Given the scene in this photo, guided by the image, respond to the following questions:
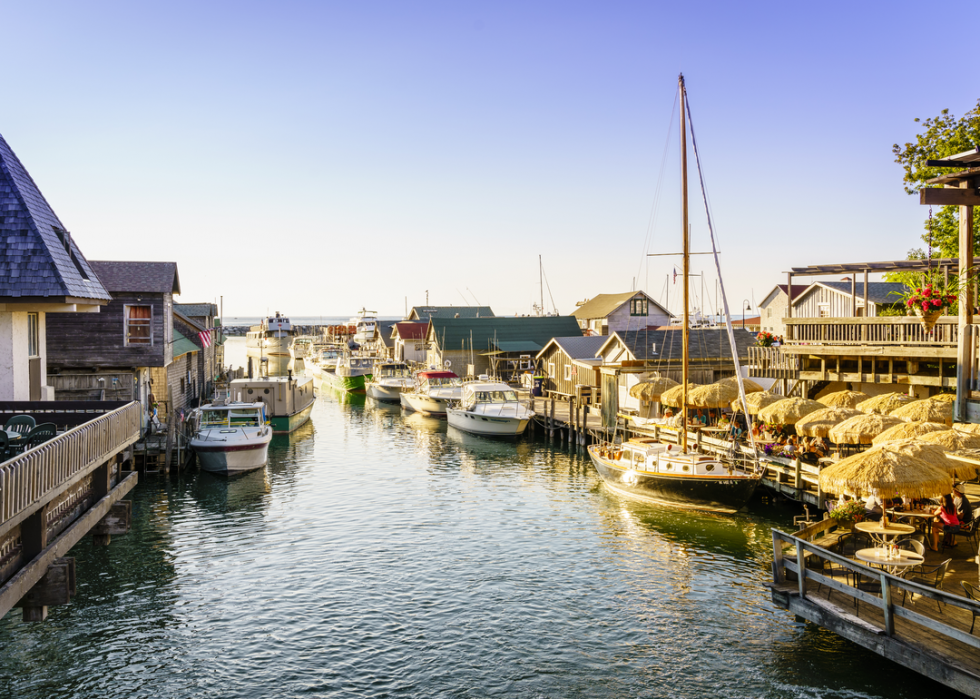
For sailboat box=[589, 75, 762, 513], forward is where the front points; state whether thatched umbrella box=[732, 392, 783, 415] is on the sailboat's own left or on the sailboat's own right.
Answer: on the sailboat's own left

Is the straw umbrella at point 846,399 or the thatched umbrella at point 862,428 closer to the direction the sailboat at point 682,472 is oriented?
the thatched umbrella

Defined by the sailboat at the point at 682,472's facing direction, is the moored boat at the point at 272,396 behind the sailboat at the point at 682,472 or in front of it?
behind

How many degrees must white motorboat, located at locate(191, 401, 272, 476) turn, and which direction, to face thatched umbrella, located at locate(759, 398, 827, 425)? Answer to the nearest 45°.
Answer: approximately 45° to its left

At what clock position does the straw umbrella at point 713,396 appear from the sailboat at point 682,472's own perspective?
The straw umbrella is roughly at 8 o'clock from the sailboat.

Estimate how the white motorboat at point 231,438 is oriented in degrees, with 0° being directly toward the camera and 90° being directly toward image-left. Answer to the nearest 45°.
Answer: approximately 0°

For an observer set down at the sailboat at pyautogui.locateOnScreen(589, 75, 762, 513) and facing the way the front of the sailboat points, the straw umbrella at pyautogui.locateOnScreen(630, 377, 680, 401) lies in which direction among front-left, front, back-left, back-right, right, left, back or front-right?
back-left

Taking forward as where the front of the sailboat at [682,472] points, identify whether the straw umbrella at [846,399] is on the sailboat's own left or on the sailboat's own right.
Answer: on the sailboat's own left

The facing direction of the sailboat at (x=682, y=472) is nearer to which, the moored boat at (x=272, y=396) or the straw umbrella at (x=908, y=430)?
the straw umbrella
